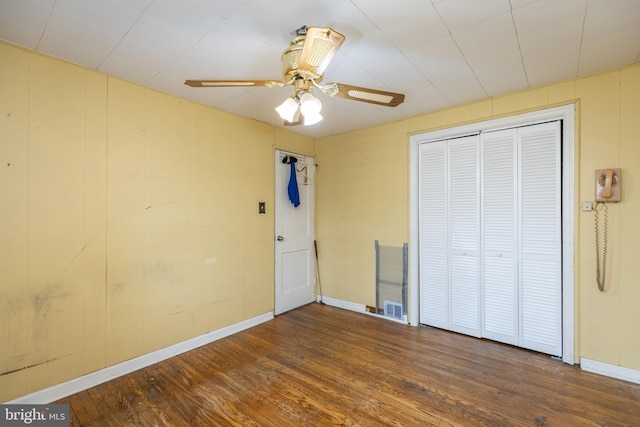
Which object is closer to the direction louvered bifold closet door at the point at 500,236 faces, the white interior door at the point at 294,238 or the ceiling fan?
the ceiling fan

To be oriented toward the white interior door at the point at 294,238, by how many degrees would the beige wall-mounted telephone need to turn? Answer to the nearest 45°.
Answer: approximately 90° to its right

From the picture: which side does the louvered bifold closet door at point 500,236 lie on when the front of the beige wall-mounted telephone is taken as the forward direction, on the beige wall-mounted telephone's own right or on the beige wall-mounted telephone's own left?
on the beige wall-mounted telephone's own right

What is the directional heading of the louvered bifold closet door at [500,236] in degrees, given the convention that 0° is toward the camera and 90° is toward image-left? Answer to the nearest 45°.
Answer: approximately 0°

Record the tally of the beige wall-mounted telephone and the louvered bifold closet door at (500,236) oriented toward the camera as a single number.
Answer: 2

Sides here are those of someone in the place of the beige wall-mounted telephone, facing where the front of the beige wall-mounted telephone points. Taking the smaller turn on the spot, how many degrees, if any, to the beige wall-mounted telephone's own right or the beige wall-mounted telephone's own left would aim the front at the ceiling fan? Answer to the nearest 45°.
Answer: approximately 45° to the beige wall-mounted telephone's own right

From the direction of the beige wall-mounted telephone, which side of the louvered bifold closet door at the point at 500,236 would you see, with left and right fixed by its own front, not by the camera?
left

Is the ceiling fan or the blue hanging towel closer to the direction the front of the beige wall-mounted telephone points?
the ceiling fan
